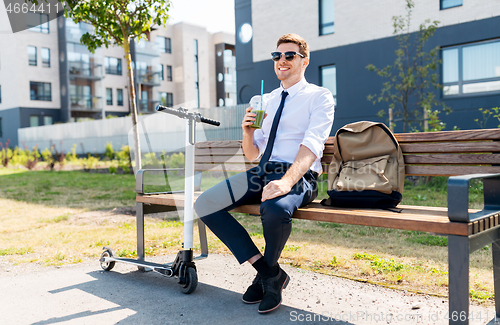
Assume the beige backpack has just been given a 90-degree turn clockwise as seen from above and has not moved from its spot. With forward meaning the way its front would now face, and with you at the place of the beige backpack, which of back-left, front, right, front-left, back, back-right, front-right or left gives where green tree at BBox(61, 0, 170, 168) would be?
front-right

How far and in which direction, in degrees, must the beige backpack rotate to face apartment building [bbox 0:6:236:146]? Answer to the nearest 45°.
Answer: approximately 135° to its right

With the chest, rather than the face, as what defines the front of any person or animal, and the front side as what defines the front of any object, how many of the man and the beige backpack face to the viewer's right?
0

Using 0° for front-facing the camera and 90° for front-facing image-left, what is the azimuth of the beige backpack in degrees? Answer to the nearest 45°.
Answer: approximately 0°

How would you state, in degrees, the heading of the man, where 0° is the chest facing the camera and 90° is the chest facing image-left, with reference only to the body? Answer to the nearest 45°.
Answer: approximately 45°

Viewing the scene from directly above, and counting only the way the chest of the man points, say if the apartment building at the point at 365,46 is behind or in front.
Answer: behind

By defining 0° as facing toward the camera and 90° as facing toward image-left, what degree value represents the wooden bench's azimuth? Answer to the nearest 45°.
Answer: approximately 45°

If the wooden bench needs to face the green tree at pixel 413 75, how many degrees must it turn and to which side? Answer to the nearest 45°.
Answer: approximately 135° to its right

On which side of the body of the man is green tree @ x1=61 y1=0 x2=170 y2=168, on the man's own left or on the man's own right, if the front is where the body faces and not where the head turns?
on the man's own right

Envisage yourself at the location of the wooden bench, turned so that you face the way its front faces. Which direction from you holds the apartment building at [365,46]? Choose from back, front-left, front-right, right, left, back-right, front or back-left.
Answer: back-right

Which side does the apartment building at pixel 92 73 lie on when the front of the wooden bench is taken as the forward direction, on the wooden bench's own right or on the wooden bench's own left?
on the wooden bench's own right

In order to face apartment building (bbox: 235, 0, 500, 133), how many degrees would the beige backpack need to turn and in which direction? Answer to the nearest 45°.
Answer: approximately 180°
